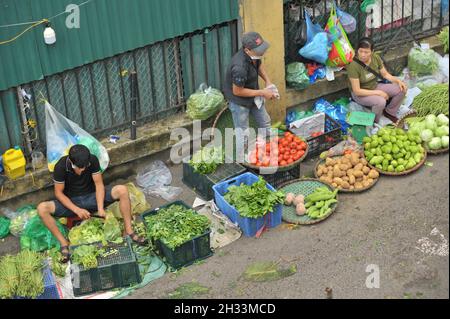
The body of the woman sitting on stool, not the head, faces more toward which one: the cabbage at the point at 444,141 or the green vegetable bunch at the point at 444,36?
the cabbage

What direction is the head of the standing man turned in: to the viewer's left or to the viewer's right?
to the viewer's right

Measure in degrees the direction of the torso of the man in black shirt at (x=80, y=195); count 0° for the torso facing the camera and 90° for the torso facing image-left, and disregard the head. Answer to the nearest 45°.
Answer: approximately 315°

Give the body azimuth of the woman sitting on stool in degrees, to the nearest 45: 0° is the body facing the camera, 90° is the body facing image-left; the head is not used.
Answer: approximately 315°

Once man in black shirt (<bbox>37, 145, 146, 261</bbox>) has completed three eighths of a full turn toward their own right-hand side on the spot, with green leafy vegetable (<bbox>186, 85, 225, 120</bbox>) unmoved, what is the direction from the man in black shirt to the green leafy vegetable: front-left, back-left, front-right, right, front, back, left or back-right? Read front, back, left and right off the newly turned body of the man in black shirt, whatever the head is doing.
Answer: back-right

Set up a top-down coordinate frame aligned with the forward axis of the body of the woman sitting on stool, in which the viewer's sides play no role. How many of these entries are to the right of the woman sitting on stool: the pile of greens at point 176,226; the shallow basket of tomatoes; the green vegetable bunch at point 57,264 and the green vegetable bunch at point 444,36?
3

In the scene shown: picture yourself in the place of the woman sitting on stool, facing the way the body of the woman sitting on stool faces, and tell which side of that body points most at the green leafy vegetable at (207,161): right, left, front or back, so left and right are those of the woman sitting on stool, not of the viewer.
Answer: right

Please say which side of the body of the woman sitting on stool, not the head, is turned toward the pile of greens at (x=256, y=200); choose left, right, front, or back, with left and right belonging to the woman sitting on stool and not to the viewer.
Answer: right

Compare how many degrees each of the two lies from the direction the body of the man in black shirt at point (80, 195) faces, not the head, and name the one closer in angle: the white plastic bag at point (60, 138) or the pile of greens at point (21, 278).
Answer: the pile of greens

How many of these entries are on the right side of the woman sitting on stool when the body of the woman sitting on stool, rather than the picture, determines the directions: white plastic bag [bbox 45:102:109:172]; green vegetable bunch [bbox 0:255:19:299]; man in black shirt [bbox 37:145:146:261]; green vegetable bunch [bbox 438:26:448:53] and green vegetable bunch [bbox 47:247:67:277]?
4
